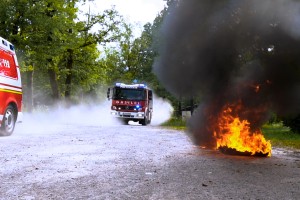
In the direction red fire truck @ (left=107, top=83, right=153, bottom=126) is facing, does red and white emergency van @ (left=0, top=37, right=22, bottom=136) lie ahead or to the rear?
ahead

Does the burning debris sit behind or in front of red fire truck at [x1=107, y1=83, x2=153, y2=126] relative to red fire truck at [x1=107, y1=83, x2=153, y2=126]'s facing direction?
in front

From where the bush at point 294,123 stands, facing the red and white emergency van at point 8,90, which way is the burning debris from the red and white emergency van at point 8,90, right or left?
left

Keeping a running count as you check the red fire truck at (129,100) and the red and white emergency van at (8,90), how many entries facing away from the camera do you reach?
0

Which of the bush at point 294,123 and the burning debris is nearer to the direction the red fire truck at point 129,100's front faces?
the burning debris

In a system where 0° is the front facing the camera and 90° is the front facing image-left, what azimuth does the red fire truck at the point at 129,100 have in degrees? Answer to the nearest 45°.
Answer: approximately 0°

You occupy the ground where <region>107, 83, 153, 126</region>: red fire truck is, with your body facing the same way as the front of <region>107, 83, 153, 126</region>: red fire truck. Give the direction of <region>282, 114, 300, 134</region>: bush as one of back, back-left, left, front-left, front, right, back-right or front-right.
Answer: front-left

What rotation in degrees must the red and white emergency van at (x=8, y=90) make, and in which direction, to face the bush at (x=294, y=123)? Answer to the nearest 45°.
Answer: approximately 135° to its left

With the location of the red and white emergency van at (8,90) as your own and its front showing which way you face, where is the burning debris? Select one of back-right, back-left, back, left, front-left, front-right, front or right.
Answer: left
